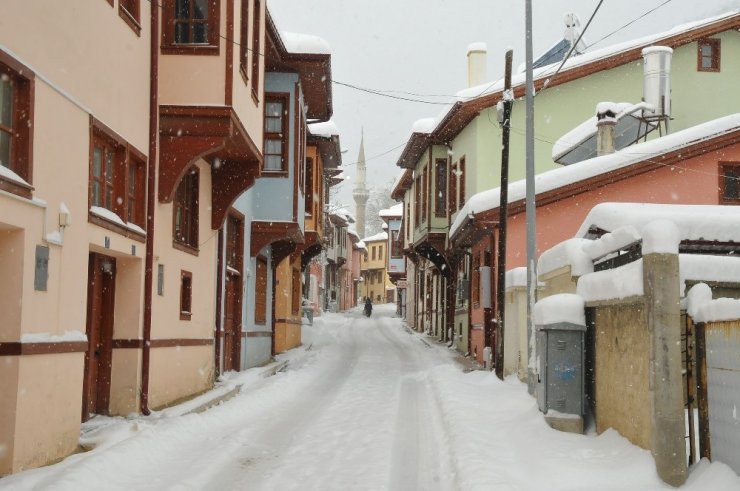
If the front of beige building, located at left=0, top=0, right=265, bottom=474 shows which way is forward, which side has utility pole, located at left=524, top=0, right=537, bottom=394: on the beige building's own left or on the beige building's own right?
on the beige building's own left

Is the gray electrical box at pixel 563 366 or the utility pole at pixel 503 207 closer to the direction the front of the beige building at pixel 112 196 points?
the gray electrical box

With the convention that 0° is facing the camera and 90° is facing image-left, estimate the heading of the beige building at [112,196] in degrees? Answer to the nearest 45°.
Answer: approximately 315°

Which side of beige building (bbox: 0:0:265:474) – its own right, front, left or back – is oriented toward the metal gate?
front

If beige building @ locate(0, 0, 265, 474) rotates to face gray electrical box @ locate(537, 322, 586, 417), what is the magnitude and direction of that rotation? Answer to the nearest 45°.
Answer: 0° — it already faces it

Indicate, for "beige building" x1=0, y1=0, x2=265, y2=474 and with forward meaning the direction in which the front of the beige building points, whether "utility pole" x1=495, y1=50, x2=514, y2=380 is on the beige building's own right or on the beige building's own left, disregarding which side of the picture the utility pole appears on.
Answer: on the beige building's own left
